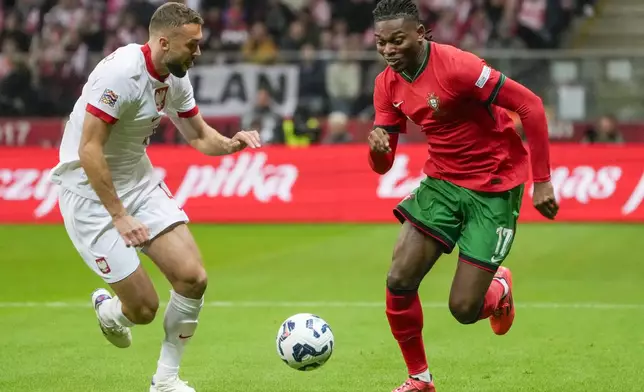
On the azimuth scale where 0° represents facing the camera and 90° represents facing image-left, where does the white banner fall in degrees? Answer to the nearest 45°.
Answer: approximately 0°

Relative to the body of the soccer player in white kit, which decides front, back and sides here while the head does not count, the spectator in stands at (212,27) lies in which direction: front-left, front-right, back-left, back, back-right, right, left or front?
back-left

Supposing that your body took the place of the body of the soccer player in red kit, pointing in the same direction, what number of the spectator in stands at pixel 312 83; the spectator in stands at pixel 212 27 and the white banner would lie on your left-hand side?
0

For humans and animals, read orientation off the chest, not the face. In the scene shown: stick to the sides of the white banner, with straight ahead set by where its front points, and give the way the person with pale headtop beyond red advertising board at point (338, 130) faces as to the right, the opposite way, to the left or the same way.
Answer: the same way

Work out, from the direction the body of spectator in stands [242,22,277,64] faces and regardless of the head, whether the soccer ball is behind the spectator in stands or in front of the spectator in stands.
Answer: in front

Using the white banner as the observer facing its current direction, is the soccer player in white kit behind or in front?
in front

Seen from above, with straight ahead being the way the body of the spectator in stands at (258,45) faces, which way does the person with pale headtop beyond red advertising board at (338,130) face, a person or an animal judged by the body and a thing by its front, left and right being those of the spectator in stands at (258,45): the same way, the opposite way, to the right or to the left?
the same way

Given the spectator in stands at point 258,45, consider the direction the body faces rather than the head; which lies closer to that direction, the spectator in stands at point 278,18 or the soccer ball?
the soccer ball

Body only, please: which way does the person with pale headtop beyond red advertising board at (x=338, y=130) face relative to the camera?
toward the camera

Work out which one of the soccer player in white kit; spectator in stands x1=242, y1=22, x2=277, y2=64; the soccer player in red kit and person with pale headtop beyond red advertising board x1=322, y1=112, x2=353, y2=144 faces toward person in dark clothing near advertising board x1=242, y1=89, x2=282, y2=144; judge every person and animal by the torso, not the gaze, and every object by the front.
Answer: spectator in stands x1=242, y1=22, x2=277, y2=64

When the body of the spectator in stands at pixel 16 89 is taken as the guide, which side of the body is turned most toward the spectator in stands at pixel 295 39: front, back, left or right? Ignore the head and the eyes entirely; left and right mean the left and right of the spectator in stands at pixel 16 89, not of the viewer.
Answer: left

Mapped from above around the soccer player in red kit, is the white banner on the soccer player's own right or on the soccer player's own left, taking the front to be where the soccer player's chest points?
on the soccer player's own right

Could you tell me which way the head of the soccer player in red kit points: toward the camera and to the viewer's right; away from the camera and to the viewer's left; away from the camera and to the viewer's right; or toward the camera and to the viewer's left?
toward the camera and to the viewer's left

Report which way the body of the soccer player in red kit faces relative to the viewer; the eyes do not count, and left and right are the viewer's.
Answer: facing the viewer and to the left of the viewer
